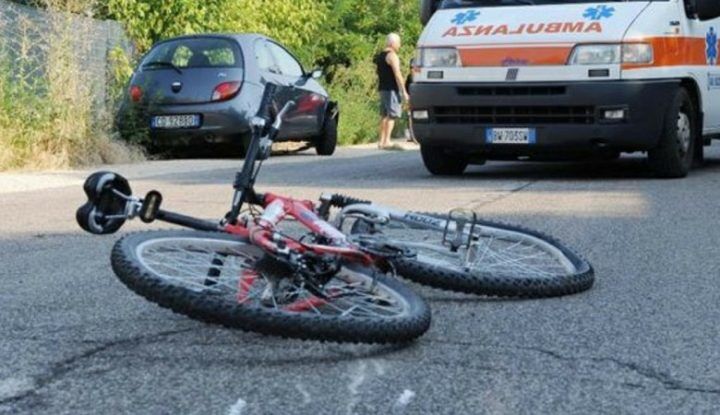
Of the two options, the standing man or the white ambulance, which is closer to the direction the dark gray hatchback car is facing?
the standing man

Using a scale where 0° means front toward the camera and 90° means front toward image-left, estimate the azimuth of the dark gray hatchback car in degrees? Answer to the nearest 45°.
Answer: approximately 225°

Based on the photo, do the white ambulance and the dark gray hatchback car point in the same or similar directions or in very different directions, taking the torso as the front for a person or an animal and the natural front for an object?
very different directions

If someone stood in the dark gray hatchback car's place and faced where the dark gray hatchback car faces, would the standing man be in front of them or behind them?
in front

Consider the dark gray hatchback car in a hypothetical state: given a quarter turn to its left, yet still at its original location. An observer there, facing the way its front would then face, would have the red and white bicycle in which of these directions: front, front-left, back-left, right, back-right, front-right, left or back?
back-left

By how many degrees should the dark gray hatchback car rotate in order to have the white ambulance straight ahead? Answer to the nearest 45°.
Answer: approximately 90° to its right

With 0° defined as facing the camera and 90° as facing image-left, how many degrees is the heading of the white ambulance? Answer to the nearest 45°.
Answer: approximately 45°

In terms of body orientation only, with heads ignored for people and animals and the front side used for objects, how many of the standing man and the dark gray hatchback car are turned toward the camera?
0
